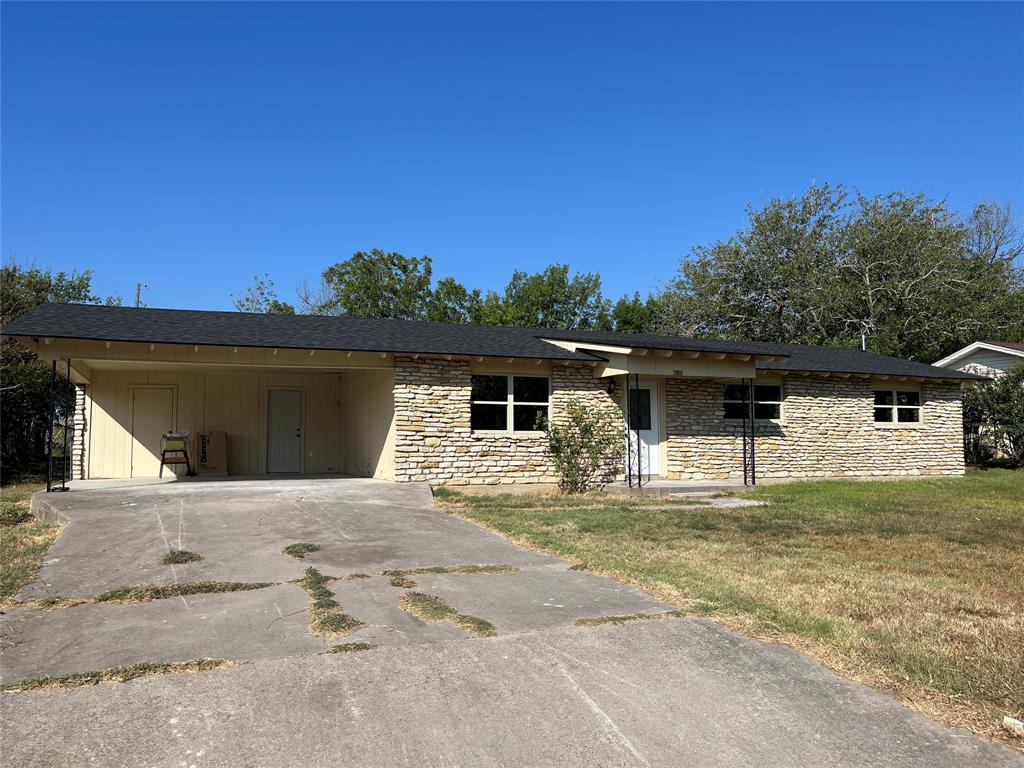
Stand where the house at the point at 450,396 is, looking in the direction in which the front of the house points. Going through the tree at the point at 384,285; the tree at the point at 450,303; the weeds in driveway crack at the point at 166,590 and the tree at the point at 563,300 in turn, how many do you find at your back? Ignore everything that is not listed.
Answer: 3

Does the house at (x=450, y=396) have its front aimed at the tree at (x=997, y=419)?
no

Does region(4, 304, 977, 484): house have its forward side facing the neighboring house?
no

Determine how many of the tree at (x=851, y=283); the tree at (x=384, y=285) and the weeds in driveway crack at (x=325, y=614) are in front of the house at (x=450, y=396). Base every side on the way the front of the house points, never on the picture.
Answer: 1

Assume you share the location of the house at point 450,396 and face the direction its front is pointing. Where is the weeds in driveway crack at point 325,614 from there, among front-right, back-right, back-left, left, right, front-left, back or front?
front

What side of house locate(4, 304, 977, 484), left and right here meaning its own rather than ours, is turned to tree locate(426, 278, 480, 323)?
back

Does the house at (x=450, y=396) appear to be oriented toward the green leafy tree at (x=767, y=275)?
no

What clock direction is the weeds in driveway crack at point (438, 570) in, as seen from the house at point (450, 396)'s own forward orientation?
The weeds in driveway crack is roughly at 12 o'clock from the house.

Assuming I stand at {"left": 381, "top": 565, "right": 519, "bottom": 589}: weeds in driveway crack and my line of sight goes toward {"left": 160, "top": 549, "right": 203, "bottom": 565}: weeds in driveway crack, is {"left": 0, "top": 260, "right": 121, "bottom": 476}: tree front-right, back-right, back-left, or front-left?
front-right

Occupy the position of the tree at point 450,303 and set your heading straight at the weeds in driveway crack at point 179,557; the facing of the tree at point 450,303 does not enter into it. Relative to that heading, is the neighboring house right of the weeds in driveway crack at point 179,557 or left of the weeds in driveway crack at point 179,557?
left

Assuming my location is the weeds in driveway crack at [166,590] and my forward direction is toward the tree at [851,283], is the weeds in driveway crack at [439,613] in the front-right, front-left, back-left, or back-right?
front-right

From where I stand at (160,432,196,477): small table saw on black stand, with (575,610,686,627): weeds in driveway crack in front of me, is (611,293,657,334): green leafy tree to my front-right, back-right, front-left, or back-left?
back-left

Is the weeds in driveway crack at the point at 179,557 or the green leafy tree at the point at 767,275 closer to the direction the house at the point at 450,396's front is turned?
the weeds in driveway crack

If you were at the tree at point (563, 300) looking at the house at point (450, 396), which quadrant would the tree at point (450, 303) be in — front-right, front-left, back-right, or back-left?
front-right

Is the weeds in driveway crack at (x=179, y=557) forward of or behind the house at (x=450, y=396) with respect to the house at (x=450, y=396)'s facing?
forward

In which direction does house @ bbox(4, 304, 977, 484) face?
toward the camera

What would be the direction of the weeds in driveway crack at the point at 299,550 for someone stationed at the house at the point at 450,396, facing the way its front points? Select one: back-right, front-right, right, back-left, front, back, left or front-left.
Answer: front

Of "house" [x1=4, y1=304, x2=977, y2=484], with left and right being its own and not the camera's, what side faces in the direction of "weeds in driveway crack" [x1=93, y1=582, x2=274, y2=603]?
front

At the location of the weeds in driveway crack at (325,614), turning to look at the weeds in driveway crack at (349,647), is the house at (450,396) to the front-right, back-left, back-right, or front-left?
back-left

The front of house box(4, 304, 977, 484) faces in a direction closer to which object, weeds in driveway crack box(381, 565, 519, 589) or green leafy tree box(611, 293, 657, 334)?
the weeds in driveway crack

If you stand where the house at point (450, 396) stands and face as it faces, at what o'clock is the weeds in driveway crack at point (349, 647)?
The weeds in driveway crack is roughly at 12 o'clock from the house.

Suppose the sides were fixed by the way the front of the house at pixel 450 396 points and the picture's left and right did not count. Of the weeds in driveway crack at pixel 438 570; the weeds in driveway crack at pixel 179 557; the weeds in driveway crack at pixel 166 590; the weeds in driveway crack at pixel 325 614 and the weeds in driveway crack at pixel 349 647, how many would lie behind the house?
0

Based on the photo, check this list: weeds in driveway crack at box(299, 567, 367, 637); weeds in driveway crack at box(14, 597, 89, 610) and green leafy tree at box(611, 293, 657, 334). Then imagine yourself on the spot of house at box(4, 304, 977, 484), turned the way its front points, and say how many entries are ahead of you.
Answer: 2
